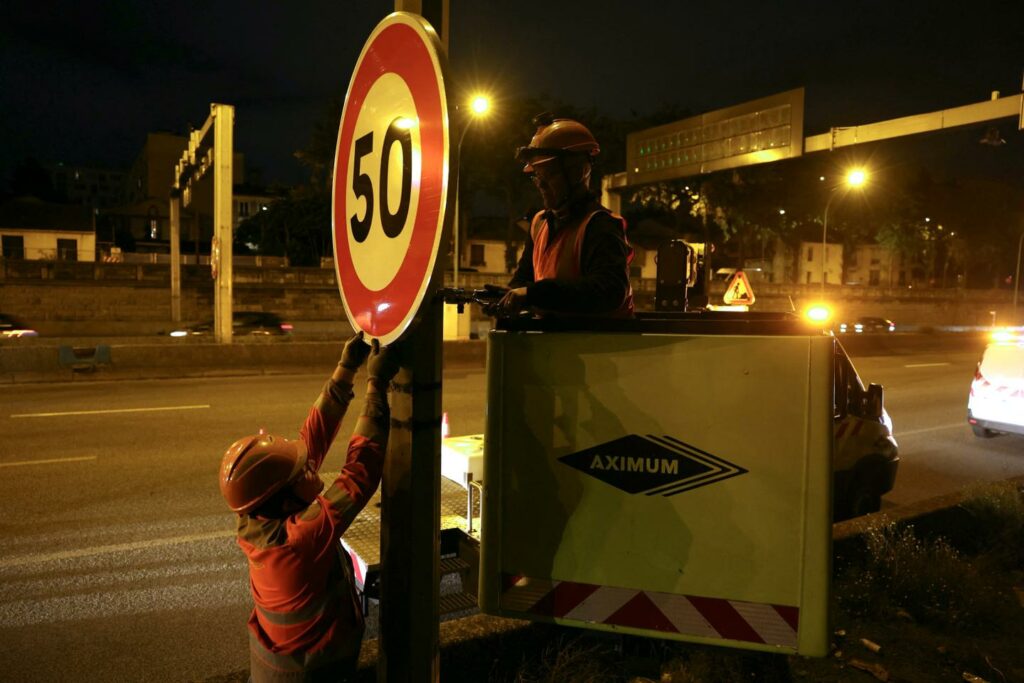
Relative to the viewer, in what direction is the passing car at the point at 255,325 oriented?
to the viewer's left

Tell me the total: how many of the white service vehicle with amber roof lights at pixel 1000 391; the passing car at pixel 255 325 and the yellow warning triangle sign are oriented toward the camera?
1

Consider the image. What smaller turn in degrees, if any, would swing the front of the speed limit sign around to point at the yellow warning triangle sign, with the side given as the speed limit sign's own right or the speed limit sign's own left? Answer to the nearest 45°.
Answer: approximately 180°

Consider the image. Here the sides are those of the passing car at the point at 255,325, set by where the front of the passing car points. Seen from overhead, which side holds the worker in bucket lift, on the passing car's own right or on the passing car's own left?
on the passing car's own left

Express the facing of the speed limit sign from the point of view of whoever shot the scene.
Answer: facing the viewer and to the left of the viewer

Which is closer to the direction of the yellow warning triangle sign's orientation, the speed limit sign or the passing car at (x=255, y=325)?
the speed limit sign

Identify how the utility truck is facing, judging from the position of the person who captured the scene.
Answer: facing away from the viewer and to the right of the viewer

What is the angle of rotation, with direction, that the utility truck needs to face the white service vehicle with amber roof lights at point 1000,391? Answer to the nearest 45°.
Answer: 0° — it already faces it

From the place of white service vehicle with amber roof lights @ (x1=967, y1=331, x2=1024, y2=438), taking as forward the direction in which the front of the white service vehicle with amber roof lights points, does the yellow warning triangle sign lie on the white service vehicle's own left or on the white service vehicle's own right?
on the white service vehicle's own left

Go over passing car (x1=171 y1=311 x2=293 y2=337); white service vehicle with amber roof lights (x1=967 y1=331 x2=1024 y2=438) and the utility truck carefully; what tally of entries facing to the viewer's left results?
1

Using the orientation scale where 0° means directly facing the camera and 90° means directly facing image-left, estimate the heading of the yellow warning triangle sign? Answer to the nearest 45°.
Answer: approximately 0°

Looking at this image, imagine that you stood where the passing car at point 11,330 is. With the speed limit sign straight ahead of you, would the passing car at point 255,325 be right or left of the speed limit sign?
left

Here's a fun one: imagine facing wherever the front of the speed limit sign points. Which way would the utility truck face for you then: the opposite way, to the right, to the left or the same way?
the opposite way

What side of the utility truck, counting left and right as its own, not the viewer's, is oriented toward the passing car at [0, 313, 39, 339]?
left

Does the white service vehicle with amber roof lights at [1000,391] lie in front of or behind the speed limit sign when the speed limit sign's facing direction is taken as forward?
behind
